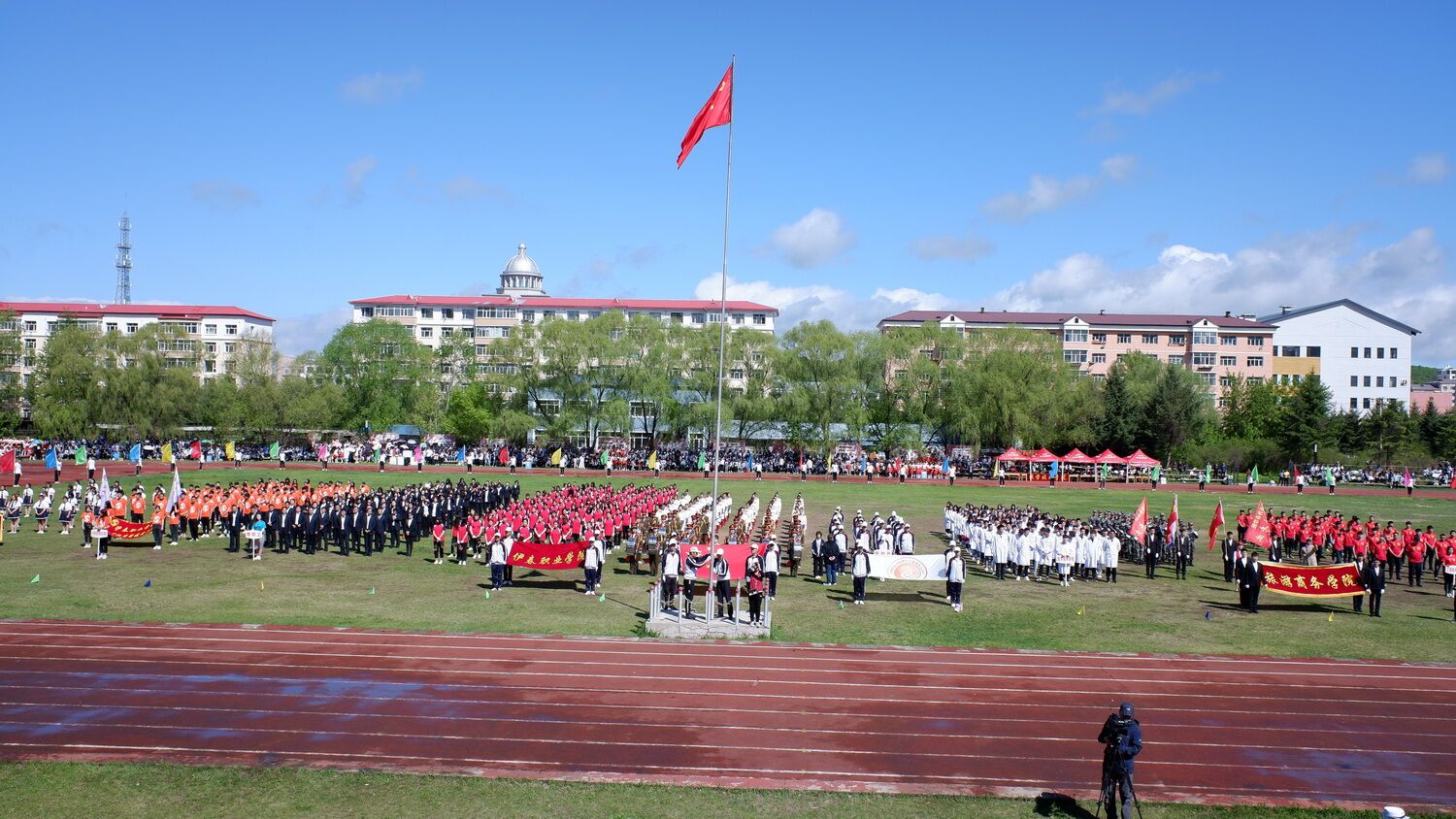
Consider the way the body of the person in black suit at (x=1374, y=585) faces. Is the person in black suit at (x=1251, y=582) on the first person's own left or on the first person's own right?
on the first person's own right

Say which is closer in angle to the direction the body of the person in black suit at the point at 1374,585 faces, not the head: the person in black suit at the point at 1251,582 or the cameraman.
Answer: the cameraman

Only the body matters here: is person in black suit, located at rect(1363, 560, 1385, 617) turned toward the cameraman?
yes

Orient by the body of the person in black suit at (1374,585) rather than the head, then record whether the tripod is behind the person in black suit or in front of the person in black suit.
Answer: in front

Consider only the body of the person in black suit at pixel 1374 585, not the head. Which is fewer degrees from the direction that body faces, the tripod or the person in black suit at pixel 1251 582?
the tripod

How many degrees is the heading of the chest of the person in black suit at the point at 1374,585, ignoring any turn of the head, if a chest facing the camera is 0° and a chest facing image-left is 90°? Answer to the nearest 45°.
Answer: approximately 0°

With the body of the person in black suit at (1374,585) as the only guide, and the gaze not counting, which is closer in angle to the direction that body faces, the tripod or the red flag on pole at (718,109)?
the tripod
